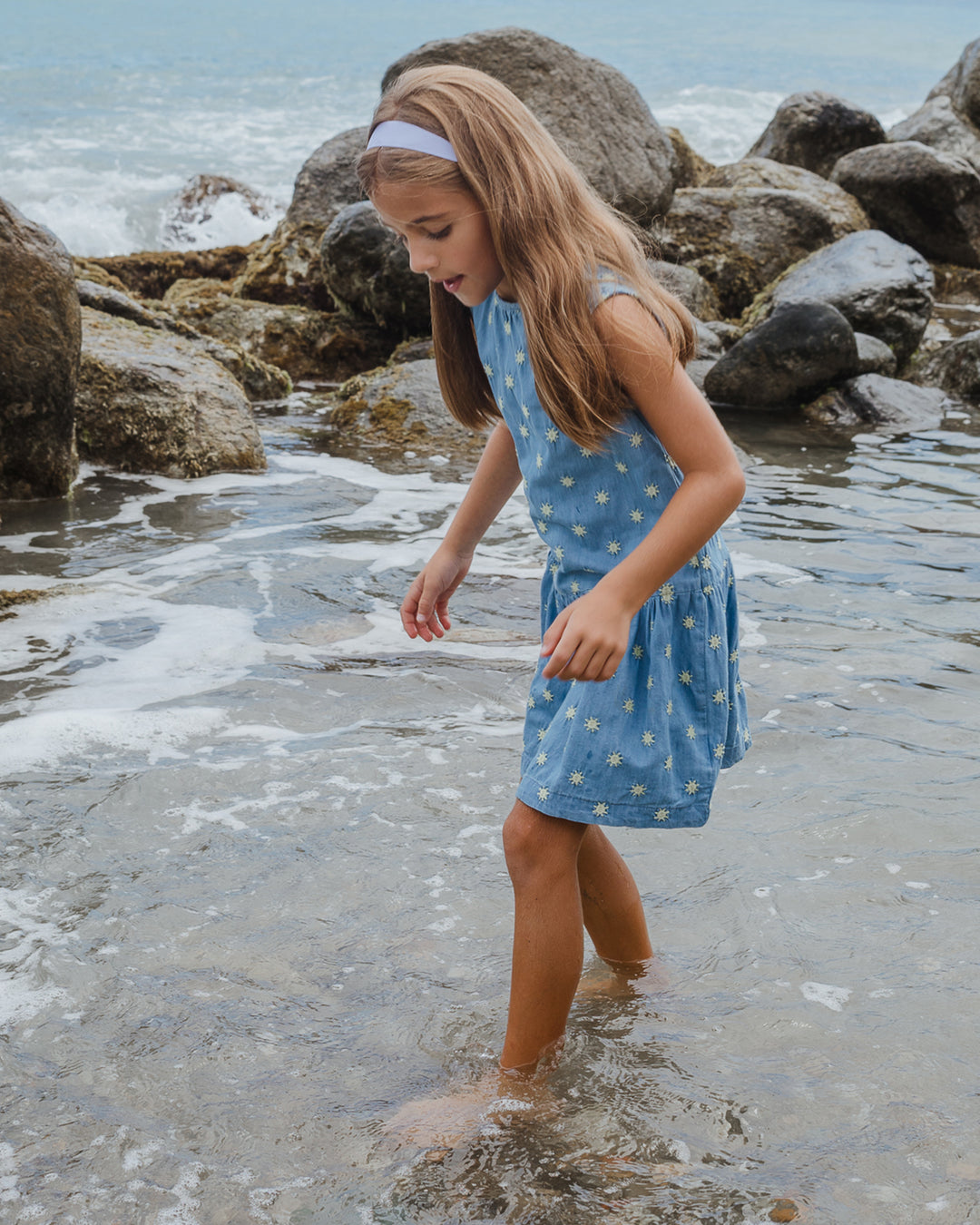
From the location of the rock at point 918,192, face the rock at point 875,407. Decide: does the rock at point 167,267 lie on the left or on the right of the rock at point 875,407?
right

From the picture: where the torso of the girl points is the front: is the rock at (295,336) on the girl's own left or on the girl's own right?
on the girl's own right

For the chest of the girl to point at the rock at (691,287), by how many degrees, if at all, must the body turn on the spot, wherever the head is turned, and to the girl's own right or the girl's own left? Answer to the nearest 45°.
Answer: approximately 135° to the girl's own right

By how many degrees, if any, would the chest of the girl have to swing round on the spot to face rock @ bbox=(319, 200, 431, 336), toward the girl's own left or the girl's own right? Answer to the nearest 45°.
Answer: approximately 135° to the girl's own right

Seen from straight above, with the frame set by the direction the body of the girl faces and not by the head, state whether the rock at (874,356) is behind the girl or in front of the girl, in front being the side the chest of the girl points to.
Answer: behind

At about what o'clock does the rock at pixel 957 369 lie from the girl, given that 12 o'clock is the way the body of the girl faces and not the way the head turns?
The rock is roughly at 5 o'clock from the girl.

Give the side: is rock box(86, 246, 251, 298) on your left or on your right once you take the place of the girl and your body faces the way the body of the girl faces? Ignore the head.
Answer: on your right

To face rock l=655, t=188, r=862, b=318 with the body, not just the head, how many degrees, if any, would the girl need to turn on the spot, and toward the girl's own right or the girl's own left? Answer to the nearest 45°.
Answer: approximately 135° to the girl's own right

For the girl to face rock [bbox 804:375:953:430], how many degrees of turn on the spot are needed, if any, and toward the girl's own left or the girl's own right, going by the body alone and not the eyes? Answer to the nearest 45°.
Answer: approximately 135° to the girl's own right

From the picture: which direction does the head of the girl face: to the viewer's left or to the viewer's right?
to the viewer's left
